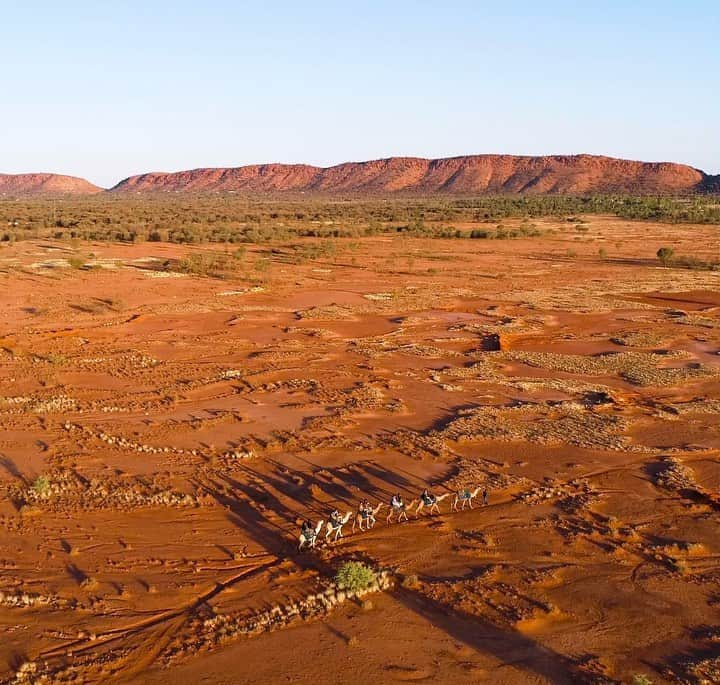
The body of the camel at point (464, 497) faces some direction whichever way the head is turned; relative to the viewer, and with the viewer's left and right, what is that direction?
facing away from the viewer and to the right of the viewer

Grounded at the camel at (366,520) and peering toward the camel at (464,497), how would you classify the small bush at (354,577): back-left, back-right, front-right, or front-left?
back-right

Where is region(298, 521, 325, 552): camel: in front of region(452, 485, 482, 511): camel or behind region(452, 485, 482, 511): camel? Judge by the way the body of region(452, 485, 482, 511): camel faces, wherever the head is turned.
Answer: behind

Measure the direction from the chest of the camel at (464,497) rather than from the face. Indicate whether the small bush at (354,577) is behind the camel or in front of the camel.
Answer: behind

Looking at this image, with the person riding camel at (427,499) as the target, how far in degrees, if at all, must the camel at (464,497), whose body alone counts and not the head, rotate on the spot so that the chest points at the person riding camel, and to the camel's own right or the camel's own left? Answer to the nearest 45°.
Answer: approximately 180°

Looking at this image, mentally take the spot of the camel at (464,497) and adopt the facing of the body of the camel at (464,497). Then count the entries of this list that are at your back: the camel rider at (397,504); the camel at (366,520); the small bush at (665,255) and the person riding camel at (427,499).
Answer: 3

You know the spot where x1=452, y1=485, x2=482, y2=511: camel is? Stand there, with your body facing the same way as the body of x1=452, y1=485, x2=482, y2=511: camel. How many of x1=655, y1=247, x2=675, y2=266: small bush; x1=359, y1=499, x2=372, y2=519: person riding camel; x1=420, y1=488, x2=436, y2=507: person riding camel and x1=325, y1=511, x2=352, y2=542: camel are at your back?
3

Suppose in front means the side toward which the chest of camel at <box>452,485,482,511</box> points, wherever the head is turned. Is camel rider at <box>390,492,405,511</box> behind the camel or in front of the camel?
behind

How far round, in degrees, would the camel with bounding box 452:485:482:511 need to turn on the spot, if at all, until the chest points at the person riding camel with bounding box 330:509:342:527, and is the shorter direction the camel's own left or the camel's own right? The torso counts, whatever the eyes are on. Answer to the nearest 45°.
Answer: approximately 180°

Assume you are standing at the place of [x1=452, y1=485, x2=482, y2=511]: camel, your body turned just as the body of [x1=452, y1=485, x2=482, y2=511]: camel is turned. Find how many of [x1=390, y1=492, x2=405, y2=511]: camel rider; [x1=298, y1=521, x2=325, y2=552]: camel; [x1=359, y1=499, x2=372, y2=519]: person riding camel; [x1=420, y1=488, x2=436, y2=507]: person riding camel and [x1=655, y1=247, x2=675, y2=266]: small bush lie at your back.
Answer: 4

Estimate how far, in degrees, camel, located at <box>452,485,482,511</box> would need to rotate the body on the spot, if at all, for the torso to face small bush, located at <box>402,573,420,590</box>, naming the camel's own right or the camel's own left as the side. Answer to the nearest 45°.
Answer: approximately 135° to the camel's own right

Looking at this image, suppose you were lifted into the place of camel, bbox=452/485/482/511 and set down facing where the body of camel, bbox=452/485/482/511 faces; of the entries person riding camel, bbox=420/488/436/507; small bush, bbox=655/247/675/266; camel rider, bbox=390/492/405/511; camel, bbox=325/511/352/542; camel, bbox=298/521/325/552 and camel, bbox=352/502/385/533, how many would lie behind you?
5

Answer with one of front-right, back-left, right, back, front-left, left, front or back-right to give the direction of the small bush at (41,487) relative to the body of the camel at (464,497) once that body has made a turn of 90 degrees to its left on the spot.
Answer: front-left
